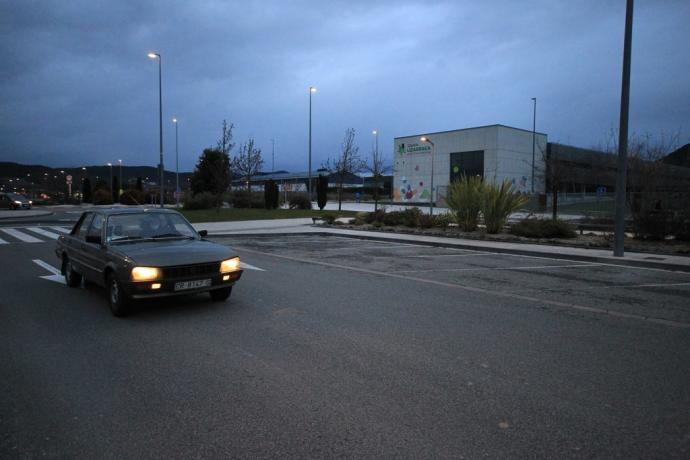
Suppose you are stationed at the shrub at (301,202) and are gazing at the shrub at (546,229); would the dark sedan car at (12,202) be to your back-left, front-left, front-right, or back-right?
back-right

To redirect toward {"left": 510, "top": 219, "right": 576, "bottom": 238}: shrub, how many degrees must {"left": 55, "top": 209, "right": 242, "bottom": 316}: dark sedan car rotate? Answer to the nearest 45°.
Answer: approximately 90° to its left

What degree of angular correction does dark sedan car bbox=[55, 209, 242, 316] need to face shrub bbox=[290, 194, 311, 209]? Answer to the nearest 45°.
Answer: approximately 135° to its left

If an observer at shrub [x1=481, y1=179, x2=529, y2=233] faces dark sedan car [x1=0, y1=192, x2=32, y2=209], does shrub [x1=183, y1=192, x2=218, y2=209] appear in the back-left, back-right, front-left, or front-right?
front-right

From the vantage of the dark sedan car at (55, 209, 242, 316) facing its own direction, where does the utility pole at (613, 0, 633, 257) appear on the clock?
The utility pole is roughly at 10 o'clock from the dark sedan car.

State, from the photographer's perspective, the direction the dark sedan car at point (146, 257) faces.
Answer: facing the viewer and to the right of the viewer

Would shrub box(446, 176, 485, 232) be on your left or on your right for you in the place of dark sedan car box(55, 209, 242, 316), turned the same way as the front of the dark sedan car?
on your left

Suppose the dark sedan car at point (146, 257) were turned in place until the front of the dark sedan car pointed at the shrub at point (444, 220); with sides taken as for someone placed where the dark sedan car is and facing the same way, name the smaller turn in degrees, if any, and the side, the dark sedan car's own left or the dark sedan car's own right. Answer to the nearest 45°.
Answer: approximately 90° to the dark sedan car's own left

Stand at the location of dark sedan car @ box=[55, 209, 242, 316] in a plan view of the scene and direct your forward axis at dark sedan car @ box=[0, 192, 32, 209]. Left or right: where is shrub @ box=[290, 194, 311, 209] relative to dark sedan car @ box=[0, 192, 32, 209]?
right

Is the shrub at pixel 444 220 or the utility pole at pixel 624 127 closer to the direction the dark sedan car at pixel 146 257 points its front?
the utility pole

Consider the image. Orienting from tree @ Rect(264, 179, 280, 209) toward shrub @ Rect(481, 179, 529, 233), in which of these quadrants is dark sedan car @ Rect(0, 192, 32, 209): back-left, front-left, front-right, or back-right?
back-right

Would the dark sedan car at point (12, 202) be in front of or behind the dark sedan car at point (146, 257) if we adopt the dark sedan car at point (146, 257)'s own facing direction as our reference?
behind

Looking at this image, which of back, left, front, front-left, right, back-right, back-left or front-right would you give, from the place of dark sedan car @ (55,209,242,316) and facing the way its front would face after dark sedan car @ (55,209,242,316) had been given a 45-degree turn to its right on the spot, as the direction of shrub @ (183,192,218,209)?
back

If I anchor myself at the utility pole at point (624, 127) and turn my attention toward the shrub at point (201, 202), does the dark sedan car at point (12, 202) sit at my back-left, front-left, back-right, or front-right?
front-left

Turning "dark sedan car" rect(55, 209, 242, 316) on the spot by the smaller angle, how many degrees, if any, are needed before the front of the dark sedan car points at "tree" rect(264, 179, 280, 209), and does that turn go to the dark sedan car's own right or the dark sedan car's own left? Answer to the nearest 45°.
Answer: approximately 135° to the dark sedan car's own left
